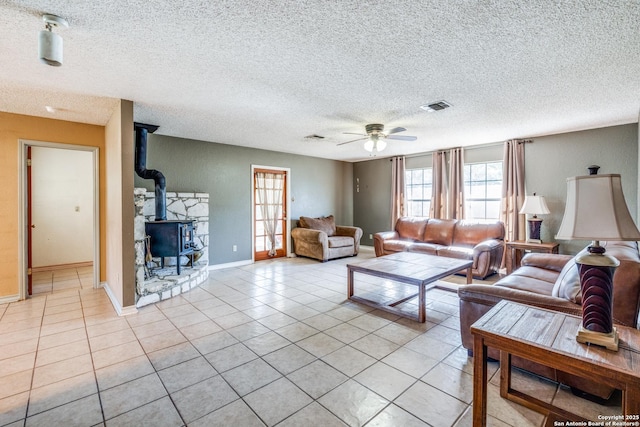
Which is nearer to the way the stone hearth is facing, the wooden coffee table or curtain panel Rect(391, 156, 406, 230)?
the wooden coffee table

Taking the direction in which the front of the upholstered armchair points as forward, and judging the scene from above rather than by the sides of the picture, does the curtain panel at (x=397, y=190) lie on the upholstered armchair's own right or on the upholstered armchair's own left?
on the upholstered armchair's own left

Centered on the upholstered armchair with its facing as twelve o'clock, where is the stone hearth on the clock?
The stone hearth is roughly at 3 o'clock from the upholstered armchair.

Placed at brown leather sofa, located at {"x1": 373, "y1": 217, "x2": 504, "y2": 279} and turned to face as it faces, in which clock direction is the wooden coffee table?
The wooden coffee table is roughly at 11 o'clock from the brown leather sofa.

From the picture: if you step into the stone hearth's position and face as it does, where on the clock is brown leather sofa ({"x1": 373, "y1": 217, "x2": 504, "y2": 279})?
The brown leather sofa is roughly at 11 o'clock from the stone hearth.

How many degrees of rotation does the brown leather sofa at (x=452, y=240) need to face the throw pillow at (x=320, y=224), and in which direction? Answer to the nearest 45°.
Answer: approximately 45° to its right

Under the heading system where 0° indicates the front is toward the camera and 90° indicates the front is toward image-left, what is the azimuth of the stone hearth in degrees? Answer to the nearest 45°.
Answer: approximately 315°

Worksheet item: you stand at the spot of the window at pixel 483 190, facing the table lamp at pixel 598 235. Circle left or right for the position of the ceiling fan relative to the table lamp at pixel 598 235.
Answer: right

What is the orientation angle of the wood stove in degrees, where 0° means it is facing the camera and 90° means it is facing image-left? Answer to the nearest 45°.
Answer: approximately 315°

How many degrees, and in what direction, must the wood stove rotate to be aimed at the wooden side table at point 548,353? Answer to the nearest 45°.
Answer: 0° — it already faces it

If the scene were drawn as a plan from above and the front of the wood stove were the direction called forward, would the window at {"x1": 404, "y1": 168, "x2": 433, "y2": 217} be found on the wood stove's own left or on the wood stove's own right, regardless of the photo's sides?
on the wood stove's own left
